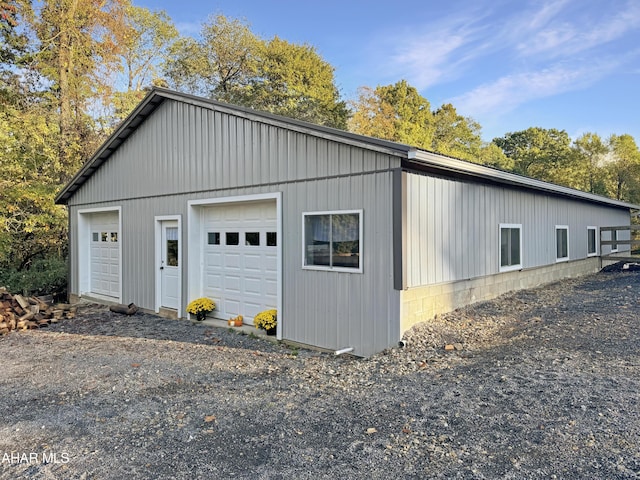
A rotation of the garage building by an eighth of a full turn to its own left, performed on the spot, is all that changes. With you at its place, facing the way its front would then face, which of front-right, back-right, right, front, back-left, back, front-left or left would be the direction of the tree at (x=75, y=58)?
back-right

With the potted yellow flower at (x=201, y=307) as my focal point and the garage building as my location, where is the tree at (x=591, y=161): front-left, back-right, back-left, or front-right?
back-right

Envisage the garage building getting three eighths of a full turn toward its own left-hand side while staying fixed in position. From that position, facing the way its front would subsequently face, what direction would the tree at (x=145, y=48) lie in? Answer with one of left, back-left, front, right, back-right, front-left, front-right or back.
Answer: back-left

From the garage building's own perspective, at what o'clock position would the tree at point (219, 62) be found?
The tree is roughly at 4 o'clock from the garage building.

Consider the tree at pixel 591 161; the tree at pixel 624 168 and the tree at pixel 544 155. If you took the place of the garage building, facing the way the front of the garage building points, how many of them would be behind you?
3

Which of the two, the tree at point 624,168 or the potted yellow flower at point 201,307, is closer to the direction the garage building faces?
the potted yellow flower

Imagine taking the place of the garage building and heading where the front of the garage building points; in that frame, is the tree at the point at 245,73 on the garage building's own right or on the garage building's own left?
on the garage building's own right

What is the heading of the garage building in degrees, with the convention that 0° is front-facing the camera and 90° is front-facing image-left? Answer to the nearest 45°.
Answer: approximately 45°

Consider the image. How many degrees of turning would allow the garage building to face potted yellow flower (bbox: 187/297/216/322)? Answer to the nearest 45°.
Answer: approximately 45° to its right

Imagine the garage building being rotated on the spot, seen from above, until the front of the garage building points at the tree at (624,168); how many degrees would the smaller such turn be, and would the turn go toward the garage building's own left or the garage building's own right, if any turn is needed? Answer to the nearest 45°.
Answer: approximately 180°

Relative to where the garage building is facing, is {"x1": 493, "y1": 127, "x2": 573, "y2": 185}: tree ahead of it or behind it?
behind
